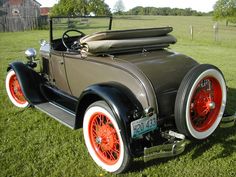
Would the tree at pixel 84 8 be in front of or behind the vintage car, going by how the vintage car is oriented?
in front

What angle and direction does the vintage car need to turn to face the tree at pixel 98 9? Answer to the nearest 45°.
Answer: approximately 45° to its right

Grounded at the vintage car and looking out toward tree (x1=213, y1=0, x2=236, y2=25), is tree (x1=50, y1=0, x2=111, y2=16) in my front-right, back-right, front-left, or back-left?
front-left

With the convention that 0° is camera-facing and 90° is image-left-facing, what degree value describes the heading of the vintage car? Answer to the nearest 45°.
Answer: approximately 135°
